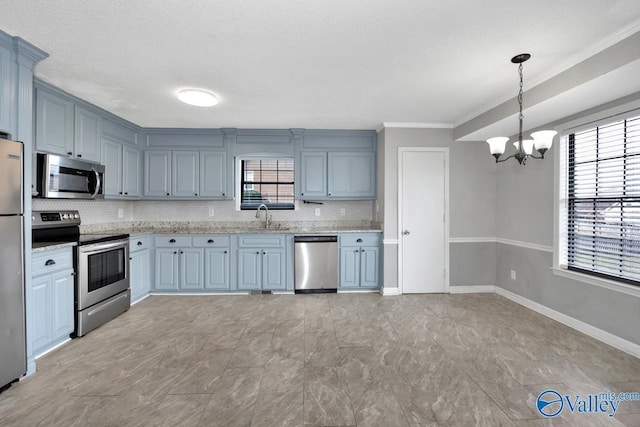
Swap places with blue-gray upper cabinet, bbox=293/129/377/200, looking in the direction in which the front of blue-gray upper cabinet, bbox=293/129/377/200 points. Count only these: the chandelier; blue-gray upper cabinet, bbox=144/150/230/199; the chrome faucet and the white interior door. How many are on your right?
2

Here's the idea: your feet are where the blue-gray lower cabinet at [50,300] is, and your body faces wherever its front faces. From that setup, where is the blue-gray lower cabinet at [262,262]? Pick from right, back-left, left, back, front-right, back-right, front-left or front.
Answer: front-left

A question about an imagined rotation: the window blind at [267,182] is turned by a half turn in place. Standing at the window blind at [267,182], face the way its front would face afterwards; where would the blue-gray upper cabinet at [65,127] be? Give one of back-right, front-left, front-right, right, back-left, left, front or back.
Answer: back-left

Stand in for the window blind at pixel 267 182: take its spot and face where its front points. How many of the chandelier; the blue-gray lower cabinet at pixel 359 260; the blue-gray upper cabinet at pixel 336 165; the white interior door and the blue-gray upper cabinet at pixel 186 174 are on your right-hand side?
1

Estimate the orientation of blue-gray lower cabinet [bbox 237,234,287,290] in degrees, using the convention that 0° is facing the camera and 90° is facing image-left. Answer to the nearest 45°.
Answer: approximately 0°

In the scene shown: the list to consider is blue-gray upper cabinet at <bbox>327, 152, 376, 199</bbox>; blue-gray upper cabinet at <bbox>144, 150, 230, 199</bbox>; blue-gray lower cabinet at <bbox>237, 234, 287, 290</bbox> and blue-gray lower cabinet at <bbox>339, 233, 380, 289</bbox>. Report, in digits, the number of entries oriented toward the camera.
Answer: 4

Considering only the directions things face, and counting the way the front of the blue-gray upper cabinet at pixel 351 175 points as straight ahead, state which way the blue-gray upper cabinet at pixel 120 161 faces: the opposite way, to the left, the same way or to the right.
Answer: to the left

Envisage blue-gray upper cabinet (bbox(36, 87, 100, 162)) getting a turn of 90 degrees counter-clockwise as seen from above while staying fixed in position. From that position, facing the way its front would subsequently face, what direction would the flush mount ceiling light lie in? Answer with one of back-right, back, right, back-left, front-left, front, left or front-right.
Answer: right

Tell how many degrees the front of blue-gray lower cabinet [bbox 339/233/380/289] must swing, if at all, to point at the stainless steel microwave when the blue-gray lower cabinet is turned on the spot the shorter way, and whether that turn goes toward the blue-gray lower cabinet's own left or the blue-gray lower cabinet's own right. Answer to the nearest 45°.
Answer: approximately 45° to the blue-gray lower cabinet's own right

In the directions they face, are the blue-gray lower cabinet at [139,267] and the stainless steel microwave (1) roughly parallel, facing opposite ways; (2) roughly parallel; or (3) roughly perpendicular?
roughly parallel

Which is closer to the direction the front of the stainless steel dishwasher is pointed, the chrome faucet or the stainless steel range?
the stainless steel range

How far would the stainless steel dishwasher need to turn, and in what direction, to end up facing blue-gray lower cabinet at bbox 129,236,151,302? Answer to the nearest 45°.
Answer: approximately 90° to its right

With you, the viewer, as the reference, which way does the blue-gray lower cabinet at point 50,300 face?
facing the viewer and to the right of the viewer

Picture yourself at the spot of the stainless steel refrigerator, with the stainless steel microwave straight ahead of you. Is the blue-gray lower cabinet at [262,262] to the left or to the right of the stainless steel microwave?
right

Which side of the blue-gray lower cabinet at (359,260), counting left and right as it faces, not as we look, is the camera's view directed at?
front

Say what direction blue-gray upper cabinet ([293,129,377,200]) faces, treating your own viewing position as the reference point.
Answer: facing the viewer

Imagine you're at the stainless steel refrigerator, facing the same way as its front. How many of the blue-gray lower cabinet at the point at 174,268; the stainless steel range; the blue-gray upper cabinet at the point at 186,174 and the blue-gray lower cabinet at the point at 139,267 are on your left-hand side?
4

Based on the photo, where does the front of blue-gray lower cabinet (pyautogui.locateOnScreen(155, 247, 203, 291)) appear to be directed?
toward the camera
